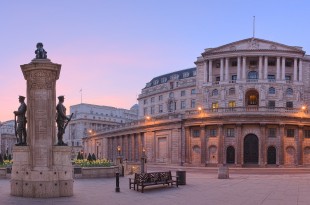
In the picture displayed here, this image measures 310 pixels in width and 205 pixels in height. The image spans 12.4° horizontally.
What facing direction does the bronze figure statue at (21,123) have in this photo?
to the viewer's left
